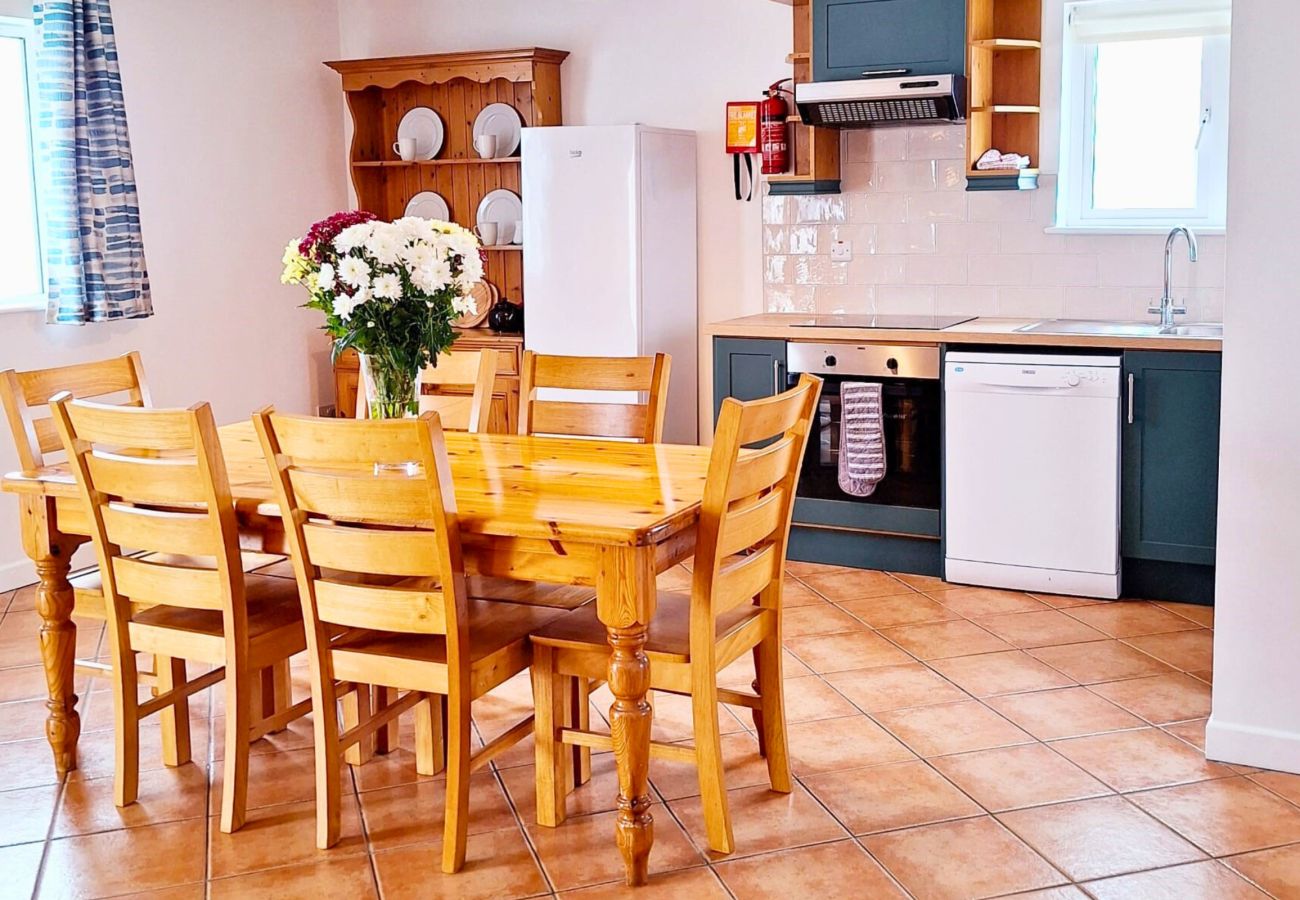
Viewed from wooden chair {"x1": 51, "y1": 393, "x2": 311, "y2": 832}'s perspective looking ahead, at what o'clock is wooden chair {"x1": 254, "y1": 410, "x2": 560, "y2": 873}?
wooden chair {"x1": 254, "y1": 410, "x2": 560, "y2": 873} is roughly at 3 o'clock from wooden chair {"x1": 51, "y1": 393, "x2": 311, "y2": 832}.

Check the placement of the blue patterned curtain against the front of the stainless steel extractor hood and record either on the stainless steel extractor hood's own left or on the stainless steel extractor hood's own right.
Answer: on the stainless steel extractor hood's own right

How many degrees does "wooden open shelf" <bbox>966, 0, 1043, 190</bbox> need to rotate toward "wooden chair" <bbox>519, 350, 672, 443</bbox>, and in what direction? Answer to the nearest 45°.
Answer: approximately 45° to its right

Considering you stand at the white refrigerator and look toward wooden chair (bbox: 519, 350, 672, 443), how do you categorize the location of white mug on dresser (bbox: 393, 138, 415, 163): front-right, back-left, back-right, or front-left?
back-right

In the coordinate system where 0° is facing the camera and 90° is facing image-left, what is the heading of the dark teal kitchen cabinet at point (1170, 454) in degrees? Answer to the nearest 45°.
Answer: approximately 0°

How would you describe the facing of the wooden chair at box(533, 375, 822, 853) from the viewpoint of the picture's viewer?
facing away from the viewer and to the left of the viewer

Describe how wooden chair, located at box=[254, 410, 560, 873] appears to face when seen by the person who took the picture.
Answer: facing away from the viewer and to the right of the viewer

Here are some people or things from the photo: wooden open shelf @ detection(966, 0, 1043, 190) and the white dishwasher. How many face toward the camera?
2

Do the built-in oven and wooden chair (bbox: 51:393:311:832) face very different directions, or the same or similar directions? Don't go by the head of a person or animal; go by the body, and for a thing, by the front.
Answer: very different directions

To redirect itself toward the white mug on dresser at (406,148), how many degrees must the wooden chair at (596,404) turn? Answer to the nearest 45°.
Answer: approximately 135° to its right

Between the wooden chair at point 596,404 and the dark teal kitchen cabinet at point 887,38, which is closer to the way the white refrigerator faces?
the wooden chair

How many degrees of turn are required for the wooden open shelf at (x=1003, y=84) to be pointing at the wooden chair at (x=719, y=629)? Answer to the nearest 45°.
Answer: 0° — it already faces it
